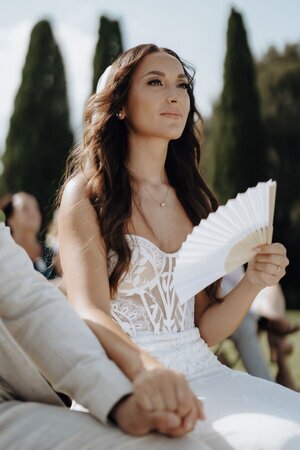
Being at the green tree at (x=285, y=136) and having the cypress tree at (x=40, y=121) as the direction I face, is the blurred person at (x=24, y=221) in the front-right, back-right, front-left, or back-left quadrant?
front-left

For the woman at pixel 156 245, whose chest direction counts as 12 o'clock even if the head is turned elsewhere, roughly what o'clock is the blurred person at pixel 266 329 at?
The blurred person is roughly at 8 o'clock from the woman.

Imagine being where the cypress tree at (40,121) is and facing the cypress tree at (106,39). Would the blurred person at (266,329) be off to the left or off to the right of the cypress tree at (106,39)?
right

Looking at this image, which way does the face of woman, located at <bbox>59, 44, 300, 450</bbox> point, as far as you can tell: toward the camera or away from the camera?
toward the camera

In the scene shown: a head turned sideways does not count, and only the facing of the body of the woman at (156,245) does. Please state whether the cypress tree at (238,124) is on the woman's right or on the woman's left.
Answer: on the woman's left

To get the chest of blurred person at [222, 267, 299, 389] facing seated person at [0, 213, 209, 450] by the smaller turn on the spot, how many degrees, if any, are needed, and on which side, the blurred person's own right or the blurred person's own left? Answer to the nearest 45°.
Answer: approximately 90° to the blurred person's own right

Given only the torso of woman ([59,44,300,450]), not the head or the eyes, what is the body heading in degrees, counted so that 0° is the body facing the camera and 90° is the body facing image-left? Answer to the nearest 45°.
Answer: approximately 315°

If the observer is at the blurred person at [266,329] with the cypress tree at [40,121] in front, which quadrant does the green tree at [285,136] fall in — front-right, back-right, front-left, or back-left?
front-right

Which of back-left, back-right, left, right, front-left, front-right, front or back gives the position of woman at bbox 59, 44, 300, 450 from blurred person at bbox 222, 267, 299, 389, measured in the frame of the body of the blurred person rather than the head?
right

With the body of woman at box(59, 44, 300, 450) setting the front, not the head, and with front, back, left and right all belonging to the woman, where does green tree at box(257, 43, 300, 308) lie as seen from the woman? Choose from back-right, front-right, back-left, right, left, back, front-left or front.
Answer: back-left
